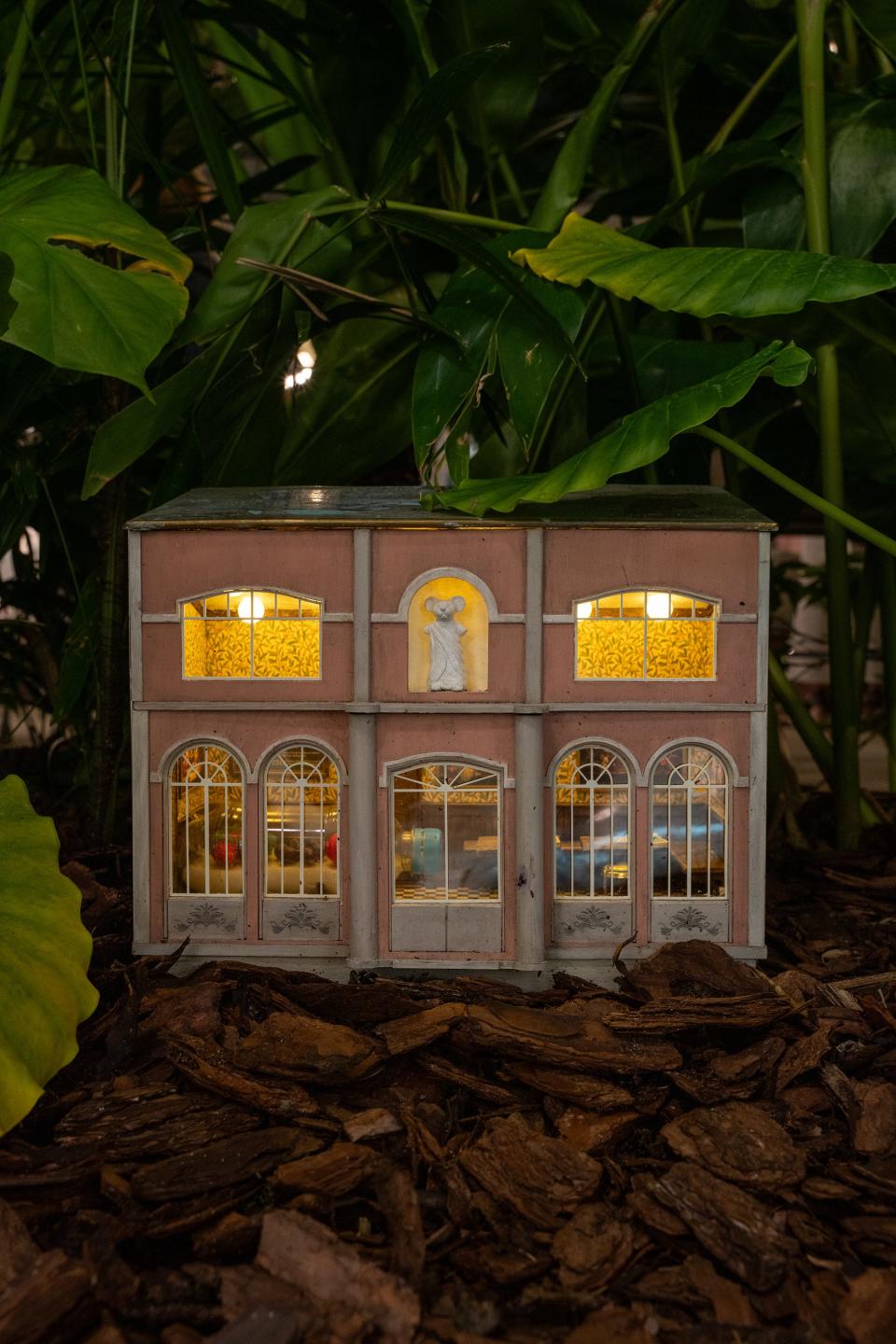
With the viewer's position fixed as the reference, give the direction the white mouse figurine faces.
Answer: facing the viewer

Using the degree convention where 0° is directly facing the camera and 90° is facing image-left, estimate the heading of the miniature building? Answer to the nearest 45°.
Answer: approximately 0°
